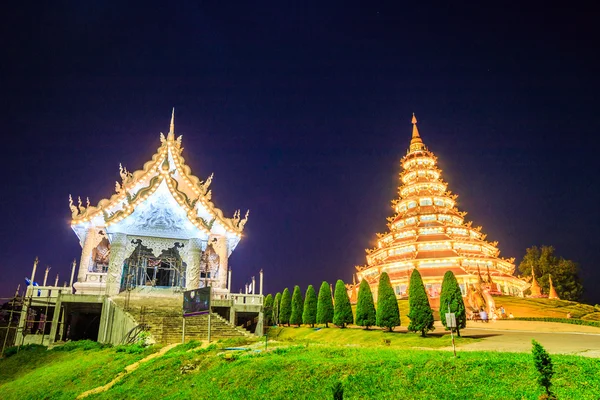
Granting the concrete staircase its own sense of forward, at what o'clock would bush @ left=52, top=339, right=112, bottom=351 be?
The bush is roughly at 4 o'clock from the concrete staircase.

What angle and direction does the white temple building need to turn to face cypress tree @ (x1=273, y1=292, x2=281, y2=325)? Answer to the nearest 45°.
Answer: approximately 135° to its left

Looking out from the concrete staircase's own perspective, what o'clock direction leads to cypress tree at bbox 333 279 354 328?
The cypress tree is roughly at 8 o'clock from the concrete staircase.

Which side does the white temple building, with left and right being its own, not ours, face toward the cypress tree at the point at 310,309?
left

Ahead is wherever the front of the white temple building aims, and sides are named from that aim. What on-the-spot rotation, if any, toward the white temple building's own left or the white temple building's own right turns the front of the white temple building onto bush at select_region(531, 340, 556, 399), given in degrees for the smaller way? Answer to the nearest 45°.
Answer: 0° — it already faces it

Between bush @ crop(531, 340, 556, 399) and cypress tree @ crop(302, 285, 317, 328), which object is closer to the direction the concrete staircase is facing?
the bush

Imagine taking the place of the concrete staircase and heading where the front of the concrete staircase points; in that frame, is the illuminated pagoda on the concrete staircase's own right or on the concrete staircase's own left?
on the concrete staircase's own left

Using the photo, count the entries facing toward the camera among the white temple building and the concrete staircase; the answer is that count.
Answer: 2

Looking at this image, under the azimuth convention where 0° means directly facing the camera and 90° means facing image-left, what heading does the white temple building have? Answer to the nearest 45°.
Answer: approximately 0°

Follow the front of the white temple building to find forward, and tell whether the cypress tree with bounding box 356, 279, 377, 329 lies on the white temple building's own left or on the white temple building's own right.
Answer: on the white temple building's own left
